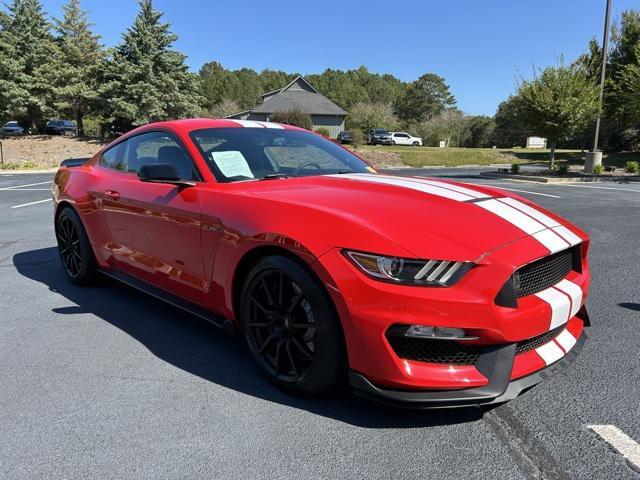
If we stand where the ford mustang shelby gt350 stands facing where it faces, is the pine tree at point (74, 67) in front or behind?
behind

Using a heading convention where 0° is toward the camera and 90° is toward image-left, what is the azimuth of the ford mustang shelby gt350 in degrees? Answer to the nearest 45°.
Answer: approximately 315°

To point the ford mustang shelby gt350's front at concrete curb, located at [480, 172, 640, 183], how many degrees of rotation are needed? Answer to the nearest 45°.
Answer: approximately 90° to its left

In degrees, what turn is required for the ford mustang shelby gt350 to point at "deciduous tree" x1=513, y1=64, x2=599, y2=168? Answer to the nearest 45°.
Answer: approximately 90° to its left

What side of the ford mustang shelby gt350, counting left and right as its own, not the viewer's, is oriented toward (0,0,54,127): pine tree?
back

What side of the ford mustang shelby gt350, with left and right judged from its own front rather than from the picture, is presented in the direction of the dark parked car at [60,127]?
back

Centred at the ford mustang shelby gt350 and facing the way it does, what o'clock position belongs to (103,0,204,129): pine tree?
The pine tree is roughly at 7 o'clock from the ford mustang shelby gt350.

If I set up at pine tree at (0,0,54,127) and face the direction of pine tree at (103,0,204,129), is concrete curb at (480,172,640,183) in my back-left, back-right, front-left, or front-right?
front-right

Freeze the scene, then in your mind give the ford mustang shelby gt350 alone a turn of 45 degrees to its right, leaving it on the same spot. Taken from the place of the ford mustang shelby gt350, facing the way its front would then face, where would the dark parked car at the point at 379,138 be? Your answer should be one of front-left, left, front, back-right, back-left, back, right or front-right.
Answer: back

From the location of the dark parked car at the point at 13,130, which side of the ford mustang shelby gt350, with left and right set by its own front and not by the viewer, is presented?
back
